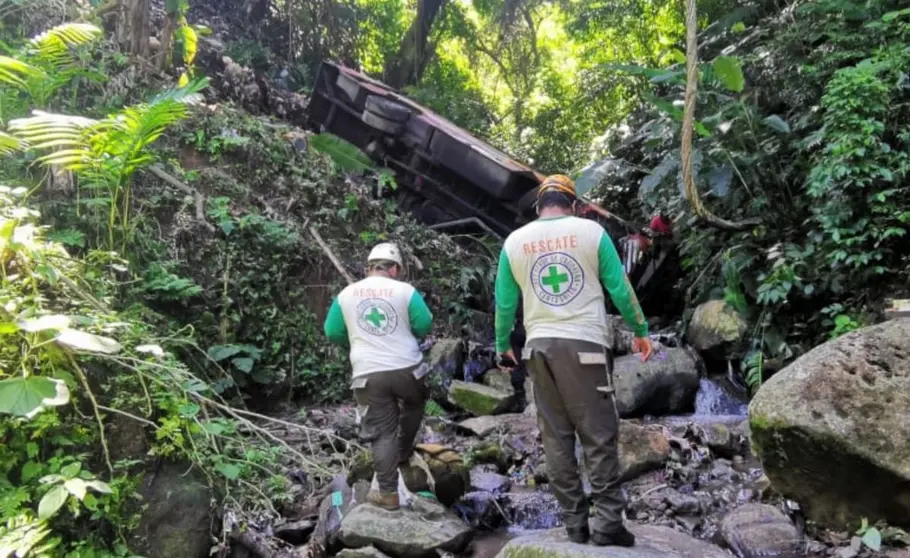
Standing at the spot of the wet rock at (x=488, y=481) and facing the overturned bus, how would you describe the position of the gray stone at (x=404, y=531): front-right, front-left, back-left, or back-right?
back-left

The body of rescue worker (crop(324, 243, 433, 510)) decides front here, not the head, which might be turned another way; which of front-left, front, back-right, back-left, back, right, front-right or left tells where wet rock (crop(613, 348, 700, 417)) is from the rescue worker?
front-right

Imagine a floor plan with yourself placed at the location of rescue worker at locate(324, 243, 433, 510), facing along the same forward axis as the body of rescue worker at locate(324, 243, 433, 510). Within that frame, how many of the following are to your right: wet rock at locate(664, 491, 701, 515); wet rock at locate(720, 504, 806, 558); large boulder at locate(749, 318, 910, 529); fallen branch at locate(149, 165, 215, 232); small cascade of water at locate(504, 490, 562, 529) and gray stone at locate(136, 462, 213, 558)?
4

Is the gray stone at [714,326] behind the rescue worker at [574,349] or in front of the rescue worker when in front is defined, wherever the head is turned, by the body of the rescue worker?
in front

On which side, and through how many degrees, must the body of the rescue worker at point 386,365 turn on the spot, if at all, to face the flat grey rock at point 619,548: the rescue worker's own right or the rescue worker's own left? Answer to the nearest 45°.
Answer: approximately 135° to the rescue worker's own right

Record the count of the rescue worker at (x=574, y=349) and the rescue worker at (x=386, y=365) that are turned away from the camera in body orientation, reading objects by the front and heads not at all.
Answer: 2

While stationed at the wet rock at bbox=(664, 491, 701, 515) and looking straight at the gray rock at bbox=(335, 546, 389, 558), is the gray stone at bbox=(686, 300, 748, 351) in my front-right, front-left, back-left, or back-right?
back-right

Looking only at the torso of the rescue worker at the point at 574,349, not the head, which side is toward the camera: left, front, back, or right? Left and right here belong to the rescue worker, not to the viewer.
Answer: back

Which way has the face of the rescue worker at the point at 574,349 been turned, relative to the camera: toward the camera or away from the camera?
away from the camera

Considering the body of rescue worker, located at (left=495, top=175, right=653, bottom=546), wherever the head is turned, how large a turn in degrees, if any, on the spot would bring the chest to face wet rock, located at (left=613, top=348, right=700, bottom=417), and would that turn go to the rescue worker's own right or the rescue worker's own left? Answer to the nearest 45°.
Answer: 0° — they already face it

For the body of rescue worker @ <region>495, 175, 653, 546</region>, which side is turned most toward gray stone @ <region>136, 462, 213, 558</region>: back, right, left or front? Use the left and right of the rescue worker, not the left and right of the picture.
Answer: left

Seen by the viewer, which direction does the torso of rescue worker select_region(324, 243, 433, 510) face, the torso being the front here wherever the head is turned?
away from the camera

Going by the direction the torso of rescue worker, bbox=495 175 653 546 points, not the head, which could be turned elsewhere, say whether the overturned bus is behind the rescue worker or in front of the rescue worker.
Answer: in front
